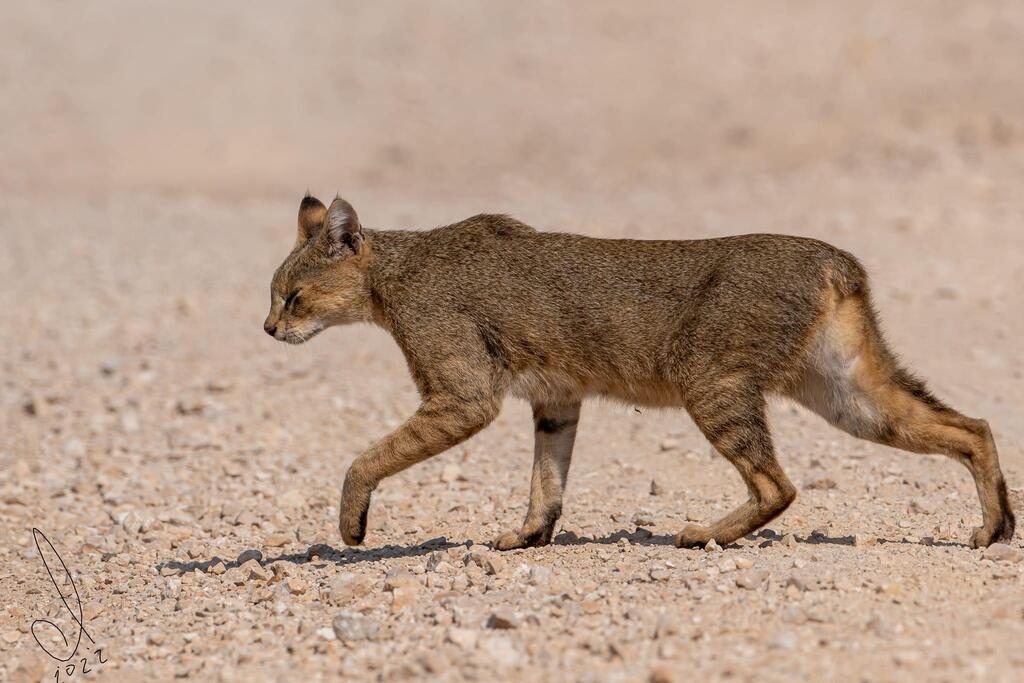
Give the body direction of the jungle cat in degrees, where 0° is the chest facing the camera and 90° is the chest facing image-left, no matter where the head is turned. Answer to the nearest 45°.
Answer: approximately 90°
